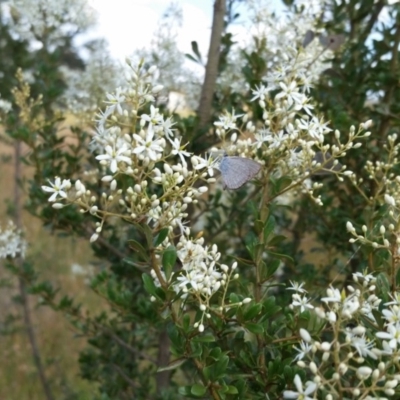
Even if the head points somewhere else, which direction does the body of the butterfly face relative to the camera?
to the viewer's left
